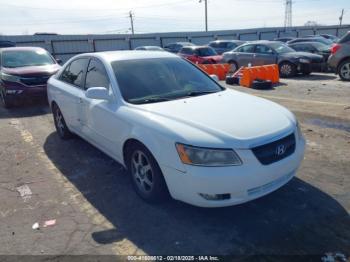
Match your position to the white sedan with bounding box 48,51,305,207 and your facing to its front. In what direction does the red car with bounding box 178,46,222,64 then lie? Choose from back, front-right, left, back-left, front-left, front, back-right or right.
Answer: back-left

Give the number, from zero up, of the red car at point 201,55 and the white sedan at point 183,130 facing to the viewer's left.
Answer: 0

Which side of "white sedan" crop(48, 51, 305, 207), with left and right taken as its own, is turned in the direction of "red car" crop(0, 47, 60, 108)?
back

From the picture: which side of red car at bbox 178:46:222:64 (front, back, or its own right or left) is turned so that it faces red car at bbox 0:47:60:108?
right

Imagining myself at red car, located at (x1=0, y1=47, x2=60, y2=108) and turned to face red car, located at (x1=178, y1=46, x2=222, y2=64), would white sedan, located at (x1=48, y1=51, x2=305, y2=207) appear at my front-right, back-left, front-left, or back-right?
back-right

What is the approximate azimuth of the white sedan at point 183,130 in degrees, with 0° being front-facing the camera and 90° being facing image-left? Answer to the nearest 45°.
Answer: approximately 315°

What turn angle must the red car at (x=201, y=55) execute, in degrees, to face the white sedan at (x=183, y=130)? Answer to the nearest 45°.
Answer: approximately 45° to its right
